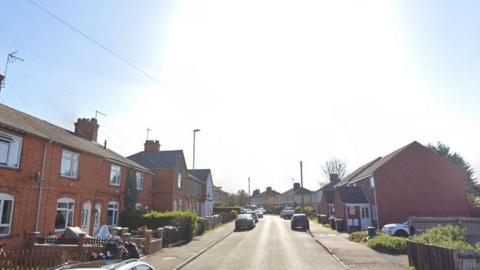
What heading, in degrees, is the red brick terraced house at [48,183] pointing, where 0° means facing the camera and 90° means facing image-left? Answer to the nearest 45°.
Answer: approximately 315°

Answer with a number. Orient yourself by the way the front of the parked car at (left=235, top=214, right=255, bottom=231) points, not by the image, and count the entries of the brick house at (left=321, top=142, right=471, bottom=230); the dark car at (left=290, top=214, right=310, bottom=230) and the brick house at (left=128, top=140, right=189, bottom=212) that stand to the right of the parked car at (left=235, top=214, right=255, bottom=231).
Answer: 2

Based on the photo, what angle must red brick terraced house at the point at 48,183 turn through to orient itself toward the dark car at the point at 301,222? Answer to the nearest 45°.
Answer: approximately 90° to its left

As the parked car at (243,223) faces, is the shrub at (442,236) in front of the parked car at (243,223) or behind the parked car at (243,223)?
behind

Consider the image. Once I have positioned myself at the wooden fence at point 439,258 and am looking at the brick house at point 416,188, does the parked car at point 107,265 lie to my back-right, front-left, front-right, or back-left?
back-left

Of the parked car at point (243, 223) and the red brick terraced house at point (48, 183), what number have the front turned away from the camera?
1

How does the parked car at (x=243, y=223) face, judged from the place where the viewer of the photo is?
facing away from the viewer

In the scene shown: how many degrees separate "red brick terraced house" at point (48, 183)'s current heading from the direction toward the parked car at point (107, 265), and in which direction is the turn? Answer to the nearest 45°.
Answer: approximately 45° to its right

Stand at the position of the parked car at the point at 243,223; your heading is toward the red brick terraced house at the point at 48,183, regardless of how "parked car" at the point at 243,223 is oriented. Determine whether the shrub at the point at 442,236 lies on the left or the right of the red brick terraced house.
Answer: left

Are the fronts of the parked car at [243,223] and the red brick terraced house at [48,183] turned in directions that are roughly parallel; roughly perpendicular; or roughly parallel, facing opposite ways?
roughly perpendicular

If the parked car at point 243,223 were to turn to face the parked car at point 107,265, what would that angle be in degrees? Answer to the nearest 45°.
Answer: approximately 180°

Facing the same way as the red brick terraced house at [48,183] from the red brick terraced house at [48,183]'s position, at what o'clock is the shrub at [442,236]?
The shrub is roughly at 12 o'clock from the red brick terraced house.

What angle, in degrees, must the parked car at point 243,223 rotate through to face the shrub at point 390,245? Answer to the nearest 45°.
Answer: approximately 135° to its right

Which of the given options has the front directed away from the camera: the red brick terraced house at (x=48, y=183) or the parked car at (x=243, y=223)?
the parked car

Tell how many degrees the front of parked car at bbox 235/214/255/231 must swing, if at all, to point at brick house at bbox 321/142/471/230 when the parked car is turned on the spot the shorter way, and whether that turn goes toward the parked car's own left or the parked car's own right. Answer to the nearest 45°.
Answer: approximately 90° to the parked car's own right
